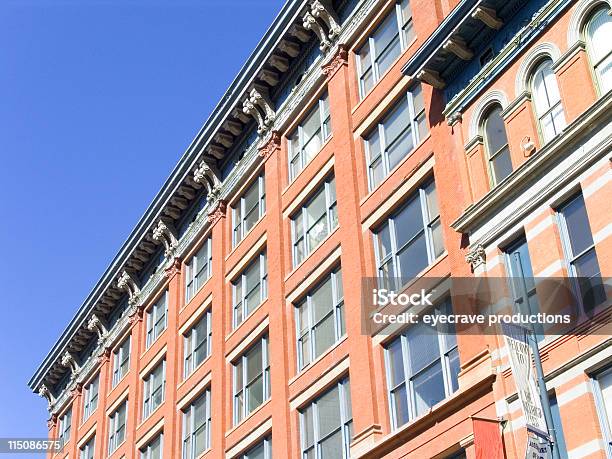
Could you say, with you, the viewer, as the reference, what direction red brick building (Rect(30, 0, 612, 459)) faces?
facing the viewer and to the left of the viewer
